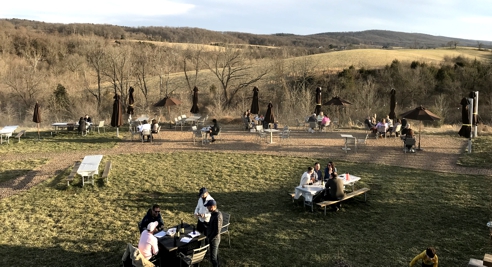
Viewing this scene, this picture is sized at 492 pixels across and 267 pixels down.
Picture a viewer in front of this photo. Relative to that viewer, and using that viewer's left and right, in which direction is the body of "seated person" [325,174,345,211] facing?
facing away from the viewer and to the left of the viewer

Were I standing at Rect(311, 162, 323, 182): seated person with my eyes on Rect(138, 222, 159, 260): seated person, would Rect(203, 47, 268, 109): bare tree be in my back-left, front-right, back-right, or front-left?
back-right

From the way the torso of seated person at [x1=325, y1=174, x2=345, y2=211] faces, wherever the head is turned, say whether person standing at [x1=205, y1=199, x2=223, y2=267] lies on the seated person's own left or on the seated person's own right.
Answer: on the seated person's own left

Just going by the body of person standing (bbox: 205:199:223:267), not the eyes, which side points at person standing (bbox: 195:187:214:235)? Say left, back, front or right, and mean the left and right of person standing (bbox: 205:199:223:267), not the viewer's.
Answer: right

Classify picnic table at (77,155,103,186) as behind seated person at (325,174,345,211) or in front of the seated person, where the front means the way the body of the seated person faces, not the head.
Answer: in front

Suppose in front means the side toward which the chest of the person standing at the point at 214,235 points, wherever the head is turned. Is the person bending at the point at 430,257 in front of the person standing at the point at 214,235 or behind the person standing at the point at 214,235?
behind

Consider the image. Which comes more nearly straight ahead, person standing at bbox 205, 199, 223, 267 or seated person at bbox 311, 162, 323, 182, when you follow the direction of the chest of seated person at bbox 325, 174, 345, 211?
the seated person

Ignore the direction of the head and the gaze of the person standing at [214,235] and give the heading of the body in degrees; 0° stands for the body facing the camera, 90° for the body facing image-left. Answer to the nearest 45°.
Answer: approximately 90°

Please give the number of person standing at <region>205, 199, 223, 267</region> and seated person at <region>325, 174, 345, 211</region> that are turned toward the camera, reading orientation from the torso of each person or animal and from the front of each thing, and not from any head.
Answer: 0
